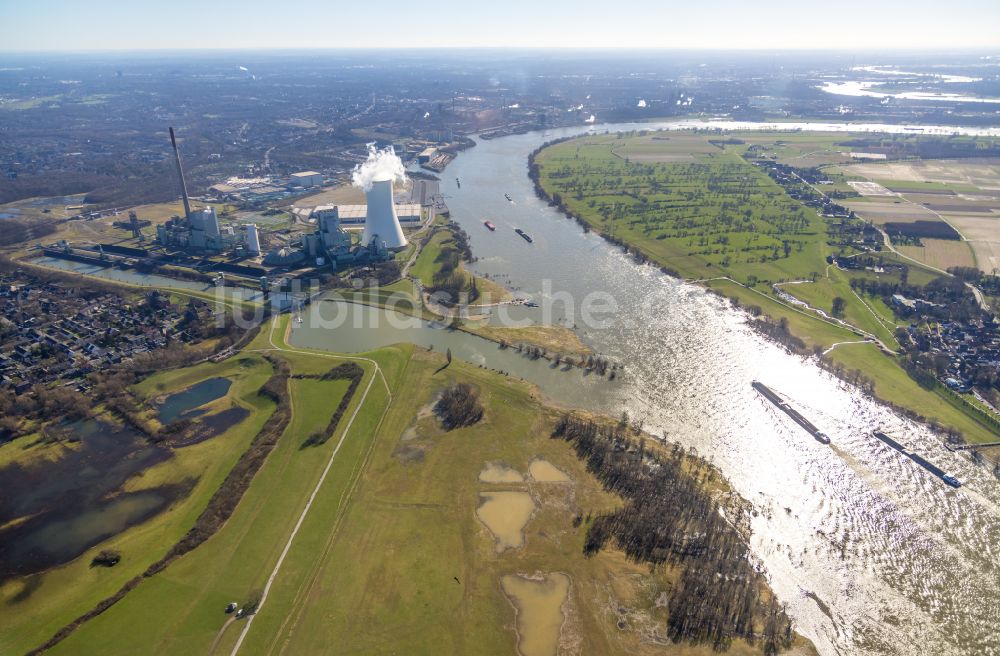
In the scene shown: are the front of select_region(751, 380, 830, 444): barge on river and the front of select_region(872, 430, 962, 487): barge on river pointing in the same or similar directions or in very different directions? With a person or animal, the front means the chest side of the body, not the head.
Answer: same or similar directions

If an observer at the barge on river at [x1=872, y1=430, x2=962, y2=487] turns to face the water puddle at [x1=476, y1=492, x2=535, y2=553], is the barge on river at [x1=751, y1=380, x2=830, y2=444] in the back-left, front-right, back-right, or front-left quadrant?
front-right

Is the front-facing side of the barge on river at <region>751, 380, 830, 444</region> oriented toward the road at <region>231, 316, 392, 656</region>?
no

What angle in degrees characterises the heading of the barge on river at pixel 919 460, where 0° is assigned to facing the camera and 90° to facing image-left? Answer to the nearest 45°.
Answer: approximately 135°

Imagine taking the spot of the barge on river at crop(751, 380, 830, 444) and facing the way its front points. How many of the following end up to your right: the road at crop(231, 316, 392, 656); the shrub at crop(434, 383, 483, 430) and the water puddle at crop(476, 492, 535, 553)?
0

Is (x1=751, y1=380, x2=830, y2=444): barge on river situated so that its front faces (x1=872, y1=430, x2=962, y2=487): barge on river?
no

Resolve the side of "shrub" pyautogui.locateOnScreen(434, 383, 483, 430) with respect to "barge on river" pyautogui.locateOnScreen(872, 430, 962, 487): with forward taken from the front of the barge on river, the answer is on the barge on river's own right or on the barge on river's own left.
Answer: on the barge on river's own left

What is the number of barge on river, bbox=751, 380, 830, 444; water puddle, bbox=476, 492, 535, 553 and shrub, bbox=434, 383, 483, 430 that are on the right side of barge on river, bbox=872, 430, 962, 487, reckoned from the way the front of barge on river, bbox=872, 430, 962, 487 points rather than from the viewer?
0

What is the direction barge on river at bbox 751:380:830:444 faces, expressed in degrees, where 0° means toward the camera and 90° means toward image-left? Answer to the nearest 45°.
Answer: approximately 135°

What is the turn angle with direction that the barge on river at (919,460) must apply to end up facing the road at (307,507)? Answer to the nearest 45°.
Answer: approximately 90° to its left

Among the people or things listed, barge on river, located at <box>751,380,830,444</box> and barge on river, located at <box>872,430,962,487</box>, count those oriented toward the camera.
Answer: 0

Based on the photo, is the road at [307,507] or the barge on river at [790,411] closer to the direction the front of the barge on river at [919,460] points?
the barge on river

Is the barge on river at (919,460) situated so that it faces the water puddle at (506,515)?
no

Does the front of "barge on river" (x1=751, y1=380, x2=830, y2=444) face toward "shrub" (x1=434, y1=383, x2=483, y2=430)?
no

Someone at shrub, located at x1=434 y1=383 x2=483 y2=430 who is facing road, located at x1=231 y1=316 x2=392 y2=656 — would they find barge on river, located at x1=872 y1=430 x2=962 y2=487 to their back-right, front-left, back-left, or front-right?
back-left
